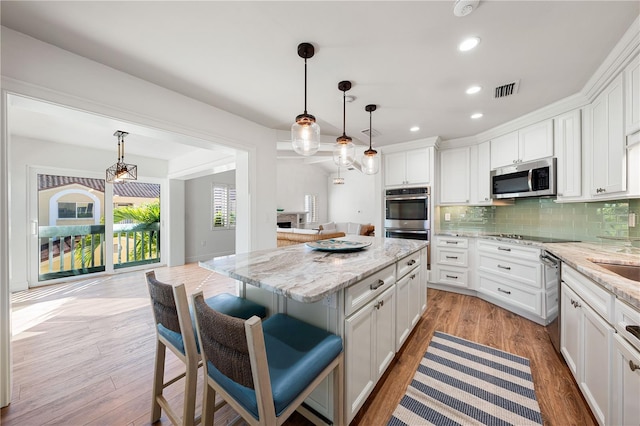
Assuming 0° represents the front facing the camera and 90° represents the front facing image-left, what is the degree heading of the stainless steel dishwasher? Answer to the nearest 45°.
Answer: approximately 90°

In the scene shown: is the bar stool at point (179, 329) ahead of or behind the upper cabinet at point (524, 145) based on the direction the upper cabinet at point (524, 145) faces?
ahead

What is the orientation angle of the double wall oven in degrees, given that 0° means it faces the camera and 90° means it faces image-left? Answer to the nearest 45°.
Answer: approximately 0°

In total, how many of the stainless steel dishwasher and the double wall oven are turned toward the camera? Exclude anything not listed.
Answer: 1

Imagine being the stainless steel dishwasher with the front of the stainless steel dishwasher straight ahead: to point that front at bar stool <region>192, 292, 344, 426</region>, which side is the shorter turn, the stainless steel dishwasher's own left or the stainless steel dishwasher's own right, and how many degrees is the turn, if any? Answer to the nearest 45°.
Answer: approximately 90° to the stainless steel dishwasher's own left

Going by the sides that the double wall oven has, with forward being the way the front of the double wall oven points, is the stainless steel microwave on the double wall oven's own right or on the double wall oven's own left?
on the double wall oven's own left

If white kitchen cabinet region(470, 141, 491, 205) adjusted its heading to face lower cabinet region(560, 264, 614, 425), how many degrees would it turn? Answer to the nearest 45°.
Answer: approximately 45° to its left

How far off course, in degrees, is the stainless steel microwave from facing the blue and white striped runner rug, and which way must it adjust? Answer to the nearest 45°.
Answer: approximately 45° to its left

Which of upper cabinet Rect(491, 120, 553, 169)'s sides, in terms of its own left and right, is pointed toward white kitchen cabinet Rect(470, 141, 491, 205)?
right

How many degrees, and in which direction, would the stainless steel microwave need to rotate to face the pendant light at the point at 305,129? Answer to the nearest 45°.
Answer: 0° — it already faces it

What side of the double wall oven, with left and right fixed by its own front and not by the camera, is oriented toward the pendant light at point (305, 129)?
front
